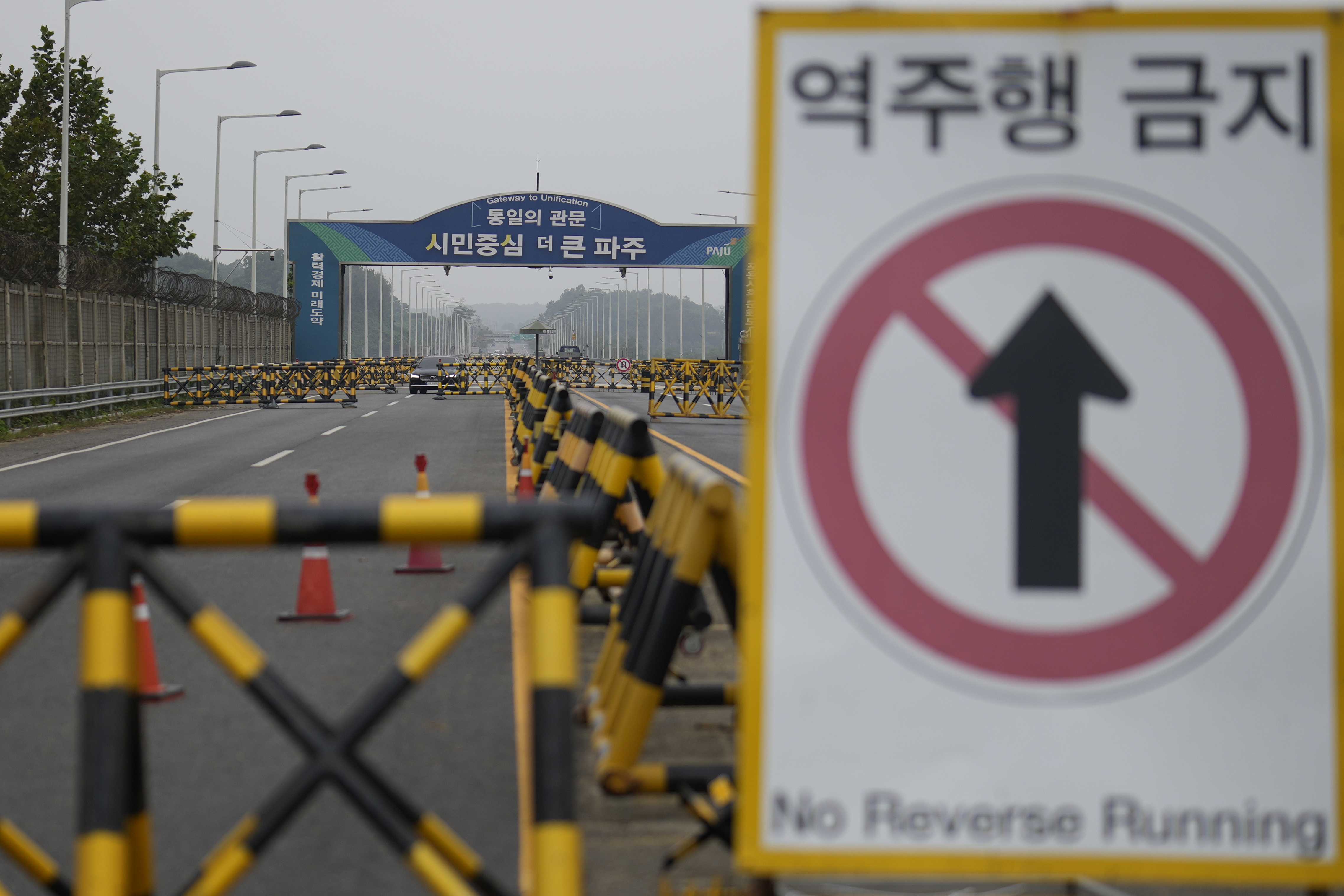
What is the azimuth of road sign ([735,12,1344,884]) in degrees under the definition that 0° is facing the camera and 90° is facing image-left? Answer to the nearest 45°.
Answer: approximately 0°

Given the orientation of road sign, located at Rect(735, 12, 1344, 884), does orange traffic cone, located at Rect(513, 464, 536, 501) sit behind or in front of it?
behind

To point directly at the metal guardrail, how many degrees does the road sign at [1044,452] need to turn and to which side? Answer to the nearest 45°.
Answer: approximately 135° to its right

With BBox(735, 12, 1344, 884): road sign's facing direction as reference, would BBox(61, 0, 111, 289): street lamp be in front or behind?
behind

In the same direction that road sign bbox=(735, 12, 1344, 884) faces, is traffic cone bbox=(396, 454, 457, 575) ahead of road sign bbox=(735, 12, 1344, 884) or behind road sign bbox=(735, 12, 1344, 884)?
behind

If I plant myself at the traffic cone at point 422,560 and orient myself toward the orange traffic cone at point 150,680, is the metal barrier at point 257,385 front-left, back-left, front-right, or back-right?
back-right

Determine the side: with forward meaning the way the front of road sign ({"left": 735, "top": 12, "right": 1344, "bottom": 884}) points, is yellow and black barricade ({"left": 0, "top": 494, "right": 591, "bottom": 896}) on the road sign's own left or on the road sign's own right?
on the road sign's own right
